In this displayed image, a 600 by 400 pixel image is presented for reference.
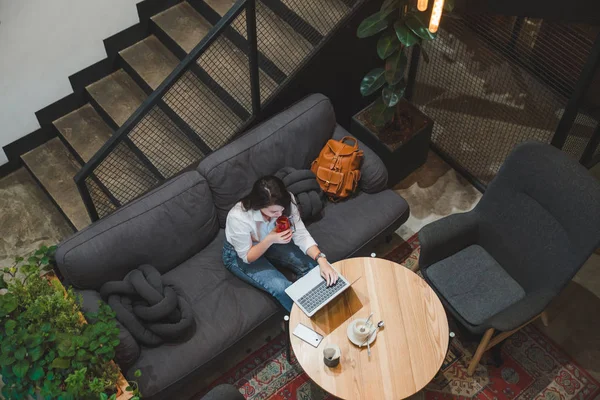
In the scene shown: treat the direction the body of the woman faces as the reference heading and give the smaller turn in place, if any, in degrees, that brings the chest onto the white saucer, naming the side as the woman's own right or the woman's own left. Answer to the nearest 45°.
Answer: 0° — they already face it

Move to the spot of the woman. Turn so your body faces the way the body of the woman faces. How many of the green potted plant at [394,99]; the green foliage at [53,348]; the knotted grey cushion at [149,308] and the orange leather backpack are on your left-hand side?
2

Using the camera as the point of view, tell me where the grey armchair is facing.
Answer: facing the viewer and to the left of the viewer

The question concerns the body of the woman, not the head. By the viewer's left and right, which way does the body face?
facing the viewer and to the right of the viewer

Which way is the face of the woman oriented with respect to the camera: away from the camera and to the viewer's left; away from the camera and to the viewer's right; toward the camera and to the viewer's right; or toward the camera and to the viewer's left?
toward the camera and to the viewer's right

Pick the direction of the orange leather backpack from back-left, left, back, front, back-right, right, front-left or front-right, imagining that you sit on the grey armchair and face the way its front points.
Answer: front-right

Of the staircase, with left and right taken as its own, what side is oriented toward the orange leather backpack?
left

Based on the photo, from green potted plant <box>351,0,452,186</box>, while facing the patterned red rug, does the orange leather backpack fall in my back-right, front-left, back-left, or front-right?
front-right

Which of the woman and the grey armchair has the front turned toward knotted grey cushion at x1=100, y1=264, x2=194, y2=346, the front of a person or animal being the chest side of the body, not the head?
the grey armchair

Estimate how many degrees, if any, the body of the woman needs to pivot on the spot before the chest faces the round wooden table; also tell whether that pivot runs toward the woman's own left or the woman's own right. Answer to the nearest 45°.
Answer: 0° — they already face it

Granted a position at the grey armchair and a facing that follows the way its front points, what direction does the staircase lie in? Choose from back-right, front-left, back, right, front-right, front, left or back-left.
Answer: front-right

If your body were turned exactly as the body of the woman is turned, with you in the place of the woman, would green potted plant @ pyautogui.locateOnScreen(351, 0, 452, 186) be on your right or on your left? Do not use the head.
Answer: on your left

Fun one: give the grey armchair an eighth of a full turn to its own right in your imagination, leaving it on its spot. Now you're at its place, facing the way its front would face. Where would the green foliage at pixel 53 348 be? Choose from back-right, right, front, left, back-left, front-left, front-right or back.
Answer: front-left

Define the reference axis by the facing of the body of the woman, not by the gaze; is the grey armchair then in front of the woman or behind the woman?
in front

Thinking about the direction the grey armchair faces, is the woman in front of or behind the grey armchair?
in front

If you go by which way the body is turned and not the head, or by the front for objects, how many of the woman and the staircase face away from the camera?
0

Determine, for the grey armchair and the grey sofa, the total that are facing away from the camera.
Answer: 0
